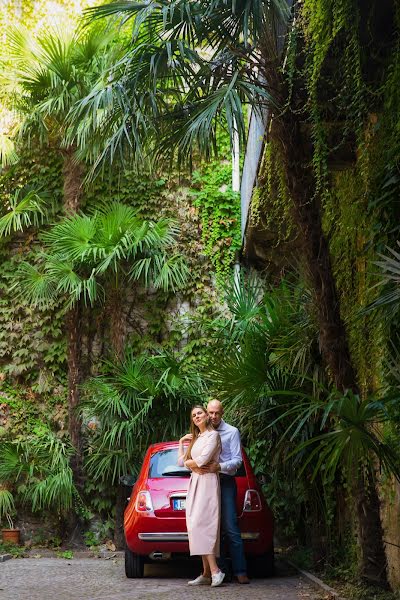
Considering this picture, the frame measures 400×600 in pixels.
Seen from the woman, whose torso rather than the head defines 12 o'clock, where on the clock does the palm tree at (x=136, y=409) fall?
The palm tree is roughly at 4 o'clock from the woman.

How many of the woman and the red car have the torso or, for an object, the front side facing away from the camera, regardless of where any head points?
1

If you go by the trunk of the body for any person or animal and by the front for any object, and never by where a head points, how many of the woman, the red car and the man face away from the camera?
1

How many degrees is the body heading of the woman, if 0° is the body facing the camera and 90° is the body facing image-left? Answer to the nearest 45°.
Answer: approximately 45°

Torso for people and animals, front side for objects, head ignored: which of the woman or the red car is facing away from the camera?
the red car

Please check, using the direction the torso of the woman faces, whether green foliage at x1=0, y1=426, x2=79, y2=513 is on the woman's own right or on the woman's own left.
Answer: on the woman's own right

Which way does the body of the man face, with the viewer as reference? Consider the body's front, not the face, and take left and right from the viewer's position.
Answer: facing the viewer and to the left of the viewer

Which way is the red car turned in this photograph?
away from the camera

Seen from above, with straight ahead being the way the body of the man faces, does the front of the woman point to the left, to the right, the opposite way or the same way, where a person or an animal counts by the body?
the same way

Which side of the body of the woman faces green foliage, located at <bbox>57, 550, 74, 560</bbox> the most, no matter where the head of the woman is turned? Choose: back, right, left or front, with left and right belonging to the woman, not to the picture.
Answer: right
